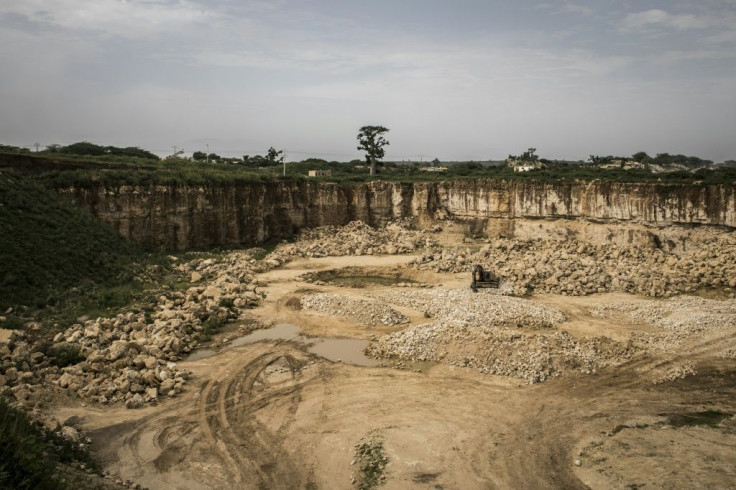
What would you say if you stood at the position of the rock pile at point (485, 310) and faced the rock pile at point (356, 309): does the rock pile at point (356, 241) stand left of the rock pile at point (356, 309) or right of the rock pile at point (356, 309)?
right

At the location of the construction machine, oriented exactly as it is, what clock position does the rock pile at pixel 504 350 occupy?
The rock pile is roughly at 9 o'clock from the construction machine.

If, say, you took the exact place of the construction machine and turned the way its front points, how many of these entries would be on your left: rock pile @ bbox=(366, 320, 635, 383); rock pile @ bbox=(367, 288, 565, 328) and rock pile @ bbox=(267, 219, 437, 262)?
2

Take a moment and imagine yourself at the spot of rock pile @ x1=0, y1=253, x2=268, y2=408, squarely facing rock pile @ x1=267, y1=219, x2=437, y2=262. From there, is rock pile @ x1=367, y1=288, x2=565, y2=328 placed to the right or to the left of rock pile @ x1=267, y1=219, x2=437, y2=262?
right

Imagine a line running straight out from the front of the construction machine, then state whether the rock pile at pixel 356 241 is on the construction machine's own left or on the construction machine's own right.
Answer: on the construction machine's own right

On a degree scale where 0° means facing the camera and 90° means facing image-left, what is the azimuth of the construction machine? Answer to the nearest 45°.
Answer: approximately 90°
